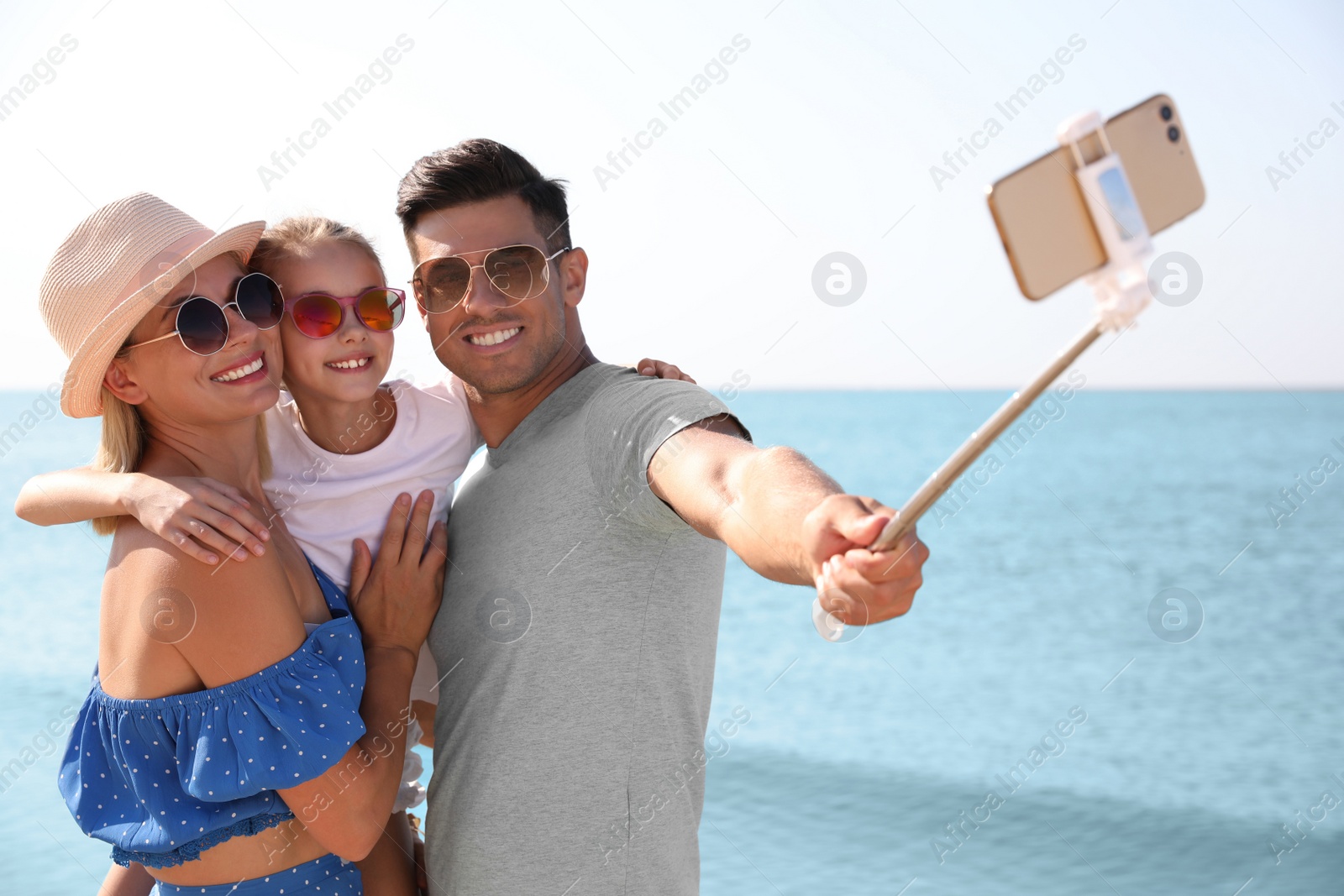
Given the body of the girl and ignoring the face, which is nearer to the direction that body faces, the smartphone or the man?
the smartphone

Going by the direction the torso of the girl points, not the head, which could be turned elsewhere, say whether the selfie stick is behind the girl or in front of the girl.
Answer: in front

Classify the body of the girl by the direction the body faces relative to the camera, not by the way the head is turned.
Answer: toward the camera

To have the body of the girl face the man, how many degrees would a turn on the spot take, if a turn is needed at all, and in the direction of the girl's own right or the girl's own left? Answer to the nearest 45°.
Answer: approximately 45° to the girl's own left

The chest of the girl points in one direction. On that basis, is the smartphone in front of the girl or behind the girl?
in front

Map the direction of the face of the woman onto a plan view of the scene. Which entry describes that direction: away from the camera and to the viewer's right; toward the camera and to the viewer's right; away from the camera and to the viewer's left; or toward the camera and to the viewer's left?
toward the camera and to the viewer's right
